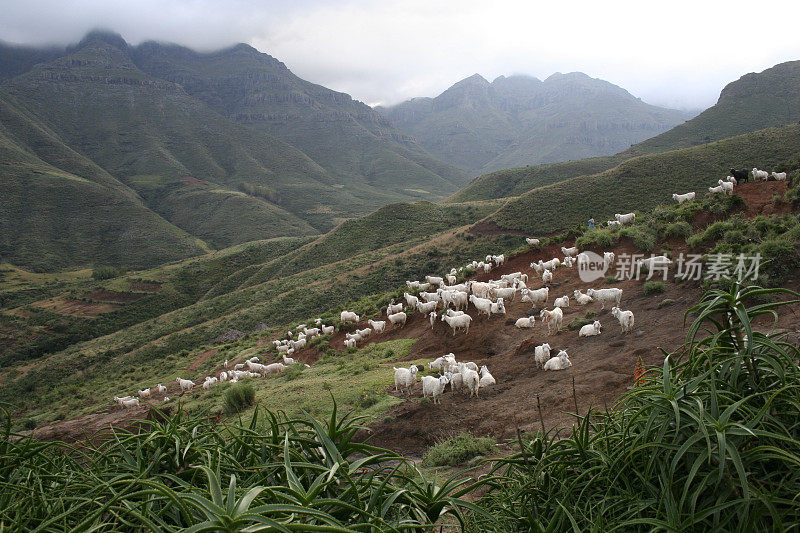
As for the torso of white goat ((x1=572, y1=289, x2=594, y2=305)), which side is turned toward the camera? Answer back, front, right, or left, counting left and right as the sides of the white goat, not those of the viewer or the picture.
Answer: left

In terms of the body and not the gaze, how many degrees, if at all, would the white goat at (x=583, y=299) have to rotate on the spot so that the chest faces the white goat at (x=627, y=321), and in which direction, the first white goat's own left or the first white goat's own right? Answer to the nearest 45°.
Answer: approximately 90° to the first white goat's own left

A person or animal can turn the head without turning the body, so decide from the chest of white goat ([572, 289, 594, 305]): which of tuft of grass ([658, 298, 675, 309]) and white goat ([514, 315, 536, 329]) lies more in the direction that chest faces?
the white goat

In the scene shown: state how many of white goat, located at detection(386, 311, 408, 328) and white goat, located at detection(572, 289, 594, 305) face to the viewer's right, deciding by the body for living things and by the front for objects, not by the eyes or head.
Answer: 0

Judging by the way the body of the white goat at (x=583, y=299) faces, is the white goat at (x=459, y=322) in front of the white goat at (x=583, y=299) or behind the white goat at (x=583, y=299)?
in front

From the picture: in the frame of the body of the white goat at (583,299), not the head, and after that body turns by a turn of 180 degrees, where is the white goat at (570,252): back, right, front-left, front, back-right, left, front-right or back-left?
left

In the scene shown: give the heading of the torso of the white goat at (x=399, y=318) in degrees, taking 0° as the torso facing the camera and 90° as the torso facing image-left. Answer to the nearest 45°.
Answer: approximately 45°

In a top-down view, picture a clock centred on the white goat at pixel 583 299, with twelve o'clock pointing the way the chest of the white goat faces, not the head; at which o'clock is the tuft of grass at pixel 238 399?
The tuft of grass is roughly at 11 o'clock from the white goat.

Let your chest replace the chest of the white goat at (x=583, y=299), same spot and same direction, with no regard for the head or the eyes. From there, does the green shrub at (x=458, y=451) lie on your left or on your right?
on your left

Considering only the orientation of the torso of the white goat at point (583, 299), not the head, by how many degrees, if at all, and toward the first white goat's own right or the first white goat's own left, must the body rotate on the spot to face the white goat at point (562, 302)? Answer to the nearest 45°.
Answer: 0° — it already faces it

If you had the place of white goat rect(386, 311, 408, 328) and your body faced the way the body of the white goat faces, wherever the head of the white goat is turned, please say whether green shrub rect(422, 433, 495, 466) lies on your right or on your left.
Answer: on your left

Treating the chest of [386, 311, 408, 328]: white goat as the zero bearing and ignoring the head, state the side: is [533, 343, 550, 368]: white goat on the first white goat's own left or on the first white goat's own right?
on the first white goat's own left
